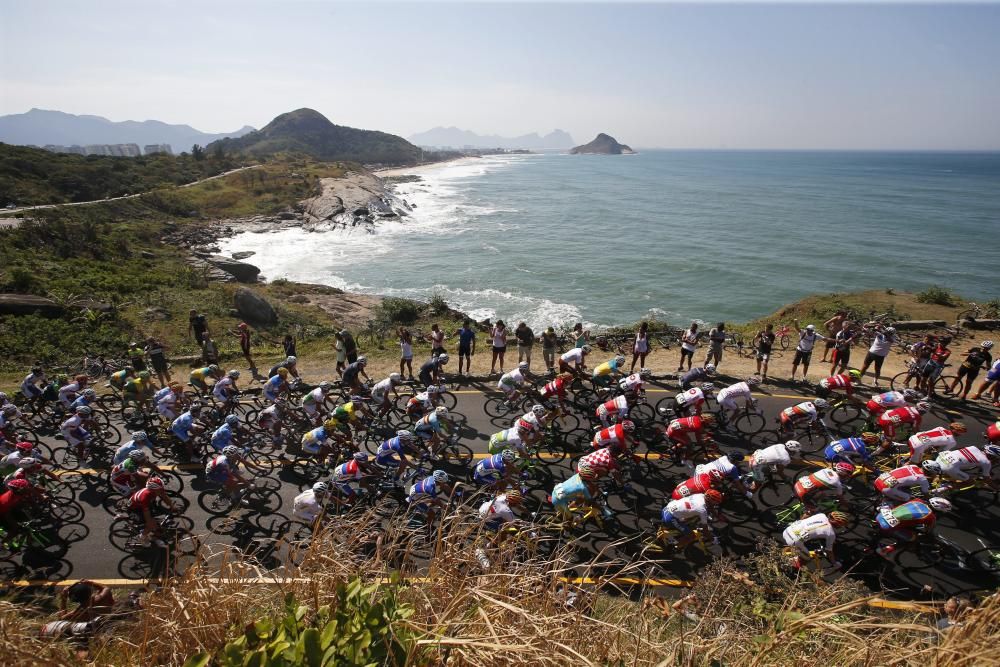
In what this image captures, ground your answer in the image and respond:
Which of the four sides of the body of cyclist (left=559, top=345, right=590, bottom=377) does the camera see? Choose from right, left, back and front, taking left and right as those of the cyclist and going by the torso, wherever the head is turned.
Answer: right

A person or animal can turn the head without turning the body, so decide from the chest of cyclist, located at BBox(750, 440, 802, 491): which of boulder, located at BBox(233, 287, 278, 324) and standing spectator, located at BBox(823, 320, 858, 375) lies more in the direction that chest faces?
the standing spectator

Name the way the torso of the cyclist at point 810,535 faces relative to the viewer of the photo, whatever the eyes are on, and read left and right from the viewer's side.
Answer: facing to the right of the viewer

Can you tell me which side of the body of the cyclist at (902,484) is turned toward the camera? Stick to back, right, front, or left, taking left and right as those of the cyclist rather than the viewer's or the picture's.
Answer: right

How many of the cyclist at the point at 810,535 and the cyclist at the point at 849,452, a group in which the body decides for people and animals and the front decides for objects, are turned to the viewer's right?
2

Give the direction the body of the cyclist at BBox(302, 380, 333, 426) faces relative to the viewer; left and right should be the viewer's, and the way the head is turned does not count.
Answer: facing to the right of the viewer

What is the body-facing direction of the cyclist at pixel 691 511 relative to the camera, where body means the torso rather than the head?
to the viewer's right

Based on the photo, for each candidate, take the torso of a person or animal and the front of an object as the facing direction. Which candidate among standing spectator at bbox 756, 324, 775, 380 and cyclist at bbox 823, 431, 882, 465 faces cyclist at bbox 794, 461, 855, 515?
the standing spectator

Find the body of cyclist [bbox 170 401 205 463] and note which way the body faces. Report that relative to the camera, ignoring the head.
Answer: to the viewer's right

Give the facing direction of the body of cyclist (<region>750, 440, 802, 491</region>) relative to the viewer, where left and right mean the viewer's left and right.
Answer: facing to the right of the viewer

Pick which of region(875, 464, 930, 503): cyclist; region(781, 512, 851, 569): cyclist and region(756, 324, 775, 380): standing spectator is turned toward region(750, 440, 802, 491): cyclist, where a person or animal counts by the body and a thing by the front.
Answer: the standing spectator

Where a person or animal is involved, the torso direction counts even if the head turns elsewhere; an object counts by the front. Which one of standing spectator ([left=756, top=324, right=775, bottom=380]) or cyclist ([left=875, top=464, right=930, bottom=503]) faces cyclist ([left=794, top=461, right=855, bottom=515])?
the standing spectator

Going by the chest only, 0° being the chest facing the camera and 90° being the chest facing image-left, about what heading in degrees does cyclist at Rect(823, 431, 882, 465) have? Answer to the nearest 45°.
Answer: approximately 270°
